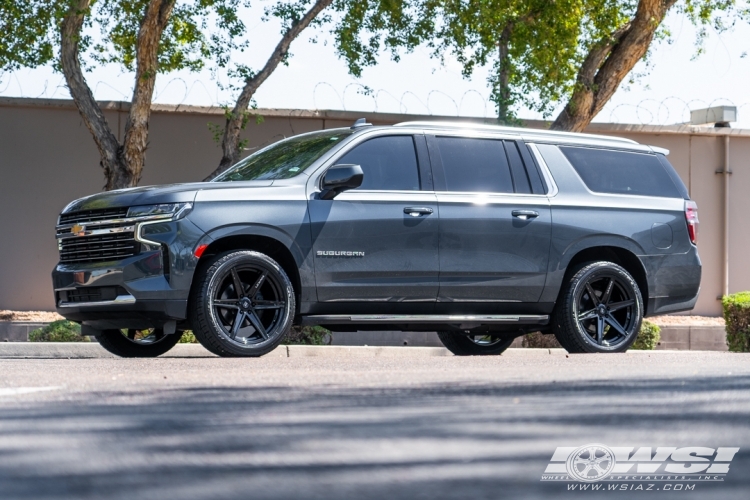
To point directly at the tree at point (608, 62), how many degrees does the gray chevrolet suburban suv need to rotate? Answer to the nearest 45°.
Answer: approximately 180°

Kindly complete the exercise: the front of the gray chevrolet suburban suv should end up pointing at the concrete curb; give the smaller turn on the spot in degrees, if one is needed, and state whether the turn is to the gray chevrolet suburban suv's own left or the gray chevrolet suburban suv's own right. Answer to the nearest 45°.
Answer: approximately 90° to the gray chevrolet suburban suv's own right

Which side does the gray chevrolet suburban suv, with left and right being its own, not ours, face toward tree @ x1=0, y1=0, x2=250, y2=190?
right

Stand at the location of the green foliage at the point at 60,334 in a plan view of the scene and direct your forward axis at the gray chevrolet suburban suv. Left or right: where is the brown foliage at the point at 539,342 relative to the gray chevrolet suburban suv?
left

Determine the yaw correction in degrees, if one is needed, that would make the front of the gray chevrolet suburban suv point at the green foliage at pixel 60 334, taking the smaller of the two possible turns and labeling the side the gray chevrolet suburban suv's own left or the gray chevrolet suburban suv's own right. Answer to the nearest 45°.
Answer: approximately 90° to the gray chevrolet suburban suv's own right

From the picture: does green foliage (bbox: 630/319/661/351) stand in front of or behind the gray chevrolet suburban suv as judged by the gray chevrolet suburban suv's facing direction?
behind

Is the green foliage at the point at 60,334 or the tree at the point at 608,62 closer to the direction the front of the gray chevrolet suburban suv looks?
the green foliage

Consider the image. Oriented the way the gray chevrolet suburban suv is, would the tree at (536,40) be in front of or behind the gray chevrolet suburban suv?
behind

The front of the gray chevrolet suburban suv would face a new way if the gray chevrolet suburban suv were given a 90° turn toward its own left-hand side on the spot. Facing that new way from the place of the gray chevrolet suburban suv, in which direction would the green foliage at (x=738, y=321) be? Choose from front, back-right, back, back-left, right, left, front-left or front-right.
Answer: left
